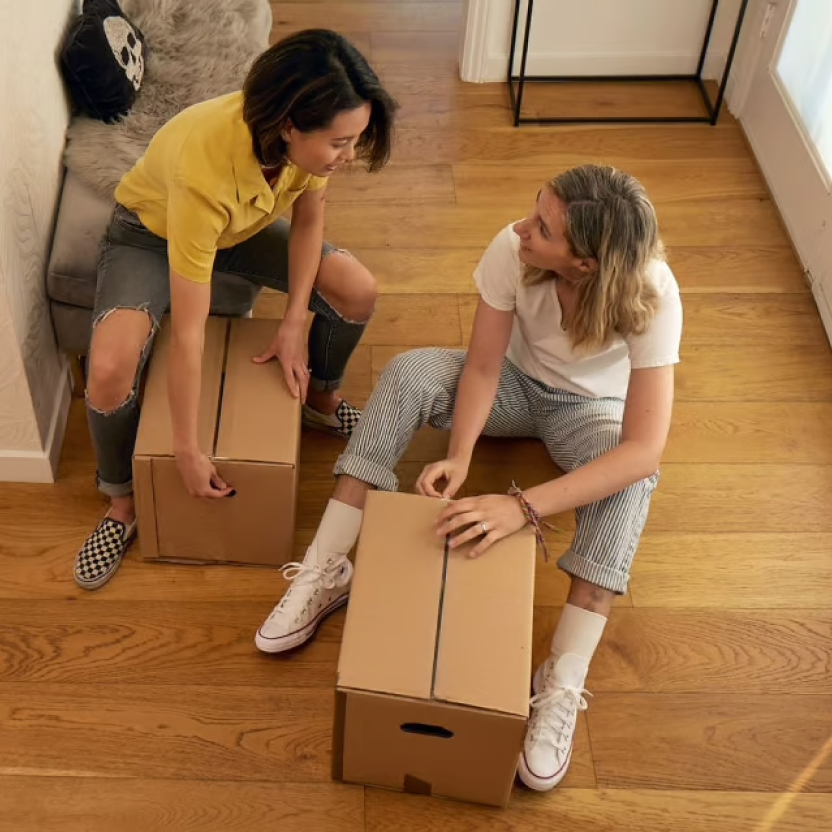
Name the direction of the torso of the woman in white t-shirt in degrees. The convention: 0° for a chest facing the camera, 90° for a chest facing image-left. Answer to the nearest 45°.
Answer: approximately 45°

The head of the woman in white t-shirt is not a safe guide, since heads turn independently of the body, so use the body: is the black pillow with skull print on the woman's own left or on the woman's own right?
on the woman's own right

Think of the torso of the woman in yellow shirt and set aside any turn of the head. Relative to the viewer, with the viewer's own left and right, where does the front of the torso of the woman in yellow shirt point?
facing the viewer and to the right of the viewer

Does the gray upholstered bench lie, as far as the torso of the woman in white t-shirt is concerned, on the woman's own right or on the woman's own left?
on the woman's own right

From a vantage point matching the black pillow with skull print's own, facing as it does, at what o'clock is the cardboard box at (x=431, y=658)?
The cardboard box is roughly at 1 o'clock from the black pillow with skull print.

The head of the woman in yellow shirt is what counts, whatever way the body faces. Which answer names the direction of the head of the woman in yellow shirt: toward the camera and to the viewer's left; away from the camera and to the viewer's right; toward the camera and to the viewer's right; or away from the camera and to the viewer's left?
toward the camera and to the viewer's right

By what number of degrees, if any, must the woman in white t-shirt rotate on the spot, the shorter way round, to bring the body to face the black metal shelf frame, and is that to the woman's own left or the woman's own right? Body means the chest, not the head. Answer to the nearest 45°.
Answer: approximately 135° to the woman's own right

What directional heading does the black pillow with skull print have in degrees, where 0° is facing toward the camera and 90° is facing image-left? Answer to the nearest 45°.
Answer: approximately 315°

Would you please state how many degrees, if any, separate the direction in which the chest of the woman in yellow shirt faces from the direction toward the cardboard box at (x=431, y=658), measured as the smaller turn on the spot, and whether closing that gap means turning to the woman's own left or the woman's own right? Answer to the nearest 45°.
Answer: approximately 45° to the woman's own right

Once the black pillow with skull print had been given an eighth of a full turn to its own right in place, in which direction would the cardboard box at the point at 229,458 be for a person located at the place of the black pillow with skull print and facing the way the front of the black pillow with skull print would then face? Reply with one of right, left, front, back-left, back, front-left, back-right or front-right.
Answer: front
